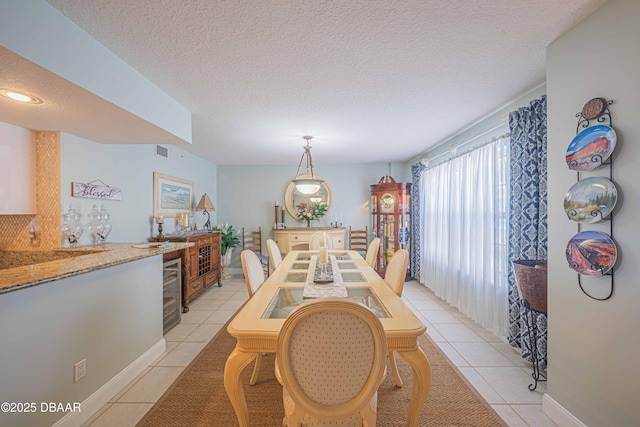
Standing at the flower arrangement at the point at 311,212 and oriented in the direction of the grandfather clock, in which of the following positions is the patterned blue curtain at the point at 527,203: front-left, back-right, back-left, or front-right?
front-right

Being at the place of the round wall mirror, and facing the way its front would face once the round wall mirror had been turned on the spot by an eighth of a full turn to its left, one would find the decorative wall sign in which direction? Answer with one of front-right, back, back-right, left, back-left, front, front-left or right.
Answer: right

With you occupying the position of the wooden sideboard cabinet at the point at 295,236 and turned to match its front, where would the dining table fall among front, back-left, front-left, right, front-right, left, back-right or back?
front

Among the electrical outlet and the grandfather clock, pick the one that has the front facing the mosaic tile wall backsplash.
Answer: the grandfather clock

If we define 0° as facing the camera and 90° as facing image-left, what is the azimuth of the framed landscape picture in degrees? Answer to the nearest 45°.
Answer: approximately 315°

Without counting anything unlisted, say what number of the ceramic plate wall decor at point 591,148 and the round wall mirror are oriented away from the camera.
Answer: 0

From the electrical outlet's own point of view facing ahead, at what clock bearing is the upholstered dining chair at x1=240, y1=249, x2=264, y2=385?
The upholstered dining chair is roughly at 11 o'clock from the electrical outlet.

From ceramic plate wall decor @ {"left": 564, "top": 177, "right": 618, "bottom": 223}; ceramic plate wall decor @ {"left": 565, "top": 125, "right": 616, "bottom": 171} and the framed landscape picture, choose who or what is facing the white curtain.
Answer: the framed landscape picture

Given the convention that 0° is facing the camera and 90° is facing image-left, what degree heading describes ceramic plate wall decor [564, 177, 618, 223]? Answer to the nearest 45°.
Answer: approximately 45°

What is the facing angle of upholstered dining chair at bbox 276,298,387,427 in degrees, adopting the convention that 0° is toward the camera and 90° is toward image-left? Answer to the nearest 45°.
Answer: approximately 180°

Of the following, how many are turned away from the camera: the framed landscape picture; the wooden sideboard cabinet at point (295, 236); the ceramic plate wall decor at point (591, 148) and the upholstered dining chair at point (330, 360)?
1

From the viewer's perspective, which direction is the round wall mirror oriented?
toward the camera

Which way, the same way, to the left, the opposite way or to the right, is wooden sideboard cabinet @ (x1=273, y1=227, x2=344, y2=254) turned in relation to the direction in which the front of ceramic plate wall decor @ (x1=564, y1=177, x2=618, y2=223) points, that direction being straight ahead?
to the left

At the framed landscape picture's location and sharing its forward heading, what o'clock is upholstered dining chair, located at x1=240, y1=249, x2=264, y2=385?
The upholstered dining chair is roughly at 1 o'clock from the framed landscape picture.

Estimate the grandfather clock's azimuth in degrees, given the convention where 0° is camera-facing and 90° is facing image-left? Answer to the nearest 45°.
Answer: approximately 45°

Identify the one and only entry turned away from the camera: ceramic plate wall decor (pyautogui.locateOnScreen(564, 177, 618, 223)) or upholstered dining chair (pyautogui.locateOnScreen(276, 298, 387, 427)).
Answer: the upholstered dining chair

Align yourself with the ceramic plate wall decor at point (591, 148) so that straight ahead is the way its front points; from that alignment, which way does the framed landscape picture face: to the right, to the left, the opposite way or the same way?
the opposite way

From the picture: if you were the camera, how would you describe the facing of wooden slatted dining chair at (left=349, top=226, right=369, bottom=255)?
facing the viewer

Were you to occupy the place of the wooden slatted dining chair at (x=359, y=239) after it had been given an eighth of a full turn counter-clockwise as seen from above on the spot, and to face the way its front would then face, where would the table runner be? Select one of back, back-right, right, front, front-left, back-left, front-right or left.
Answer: front-right

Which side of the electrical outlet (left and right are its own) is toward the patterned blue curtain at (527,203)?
front

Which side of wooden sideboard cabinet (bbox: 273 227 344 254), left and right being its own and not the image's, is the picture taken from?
front
